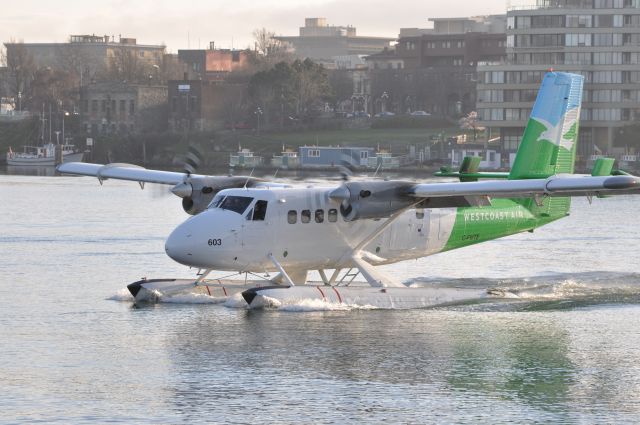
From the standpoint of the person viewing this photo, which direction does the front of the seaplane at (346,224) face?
facing the viewer and to the left of the viewer
